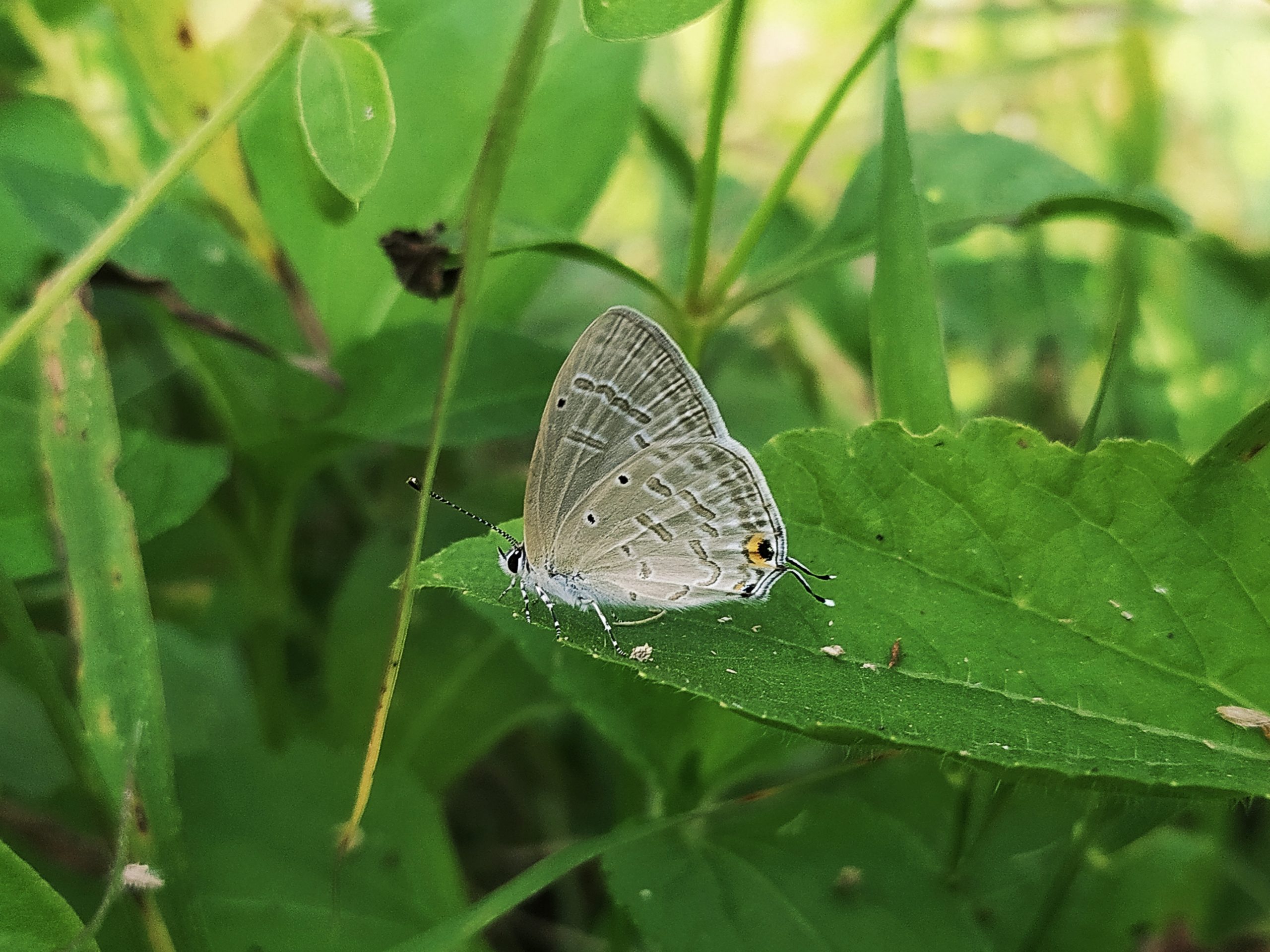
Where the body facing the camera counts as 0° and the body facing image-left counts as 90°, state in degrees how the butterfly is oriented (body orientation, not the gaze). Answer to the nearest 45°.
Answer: approximately 90°

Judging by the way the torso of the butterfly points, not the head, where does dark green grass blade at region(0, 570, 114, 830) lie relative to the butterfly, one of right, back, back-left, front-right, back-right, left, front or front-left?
front-left

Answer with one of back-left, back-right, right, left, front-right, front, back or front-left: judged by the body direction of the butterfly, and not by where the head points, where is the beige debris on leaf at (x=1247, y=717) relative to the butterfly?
back-left

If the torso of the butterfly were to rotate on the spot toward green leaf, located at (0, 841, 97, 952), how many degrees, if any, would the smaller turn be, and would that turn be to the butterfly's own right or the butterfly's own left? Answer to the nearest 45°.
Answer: approximately 45° to the butterfly's own left

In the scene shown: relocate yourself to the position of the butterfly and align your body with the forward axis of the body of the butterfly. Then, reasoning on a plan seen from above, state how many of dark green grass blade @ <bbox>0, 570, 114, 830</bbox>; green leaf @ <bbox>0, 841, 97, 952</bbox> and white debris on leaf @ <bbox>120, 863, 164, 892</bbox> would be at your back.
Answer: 0
